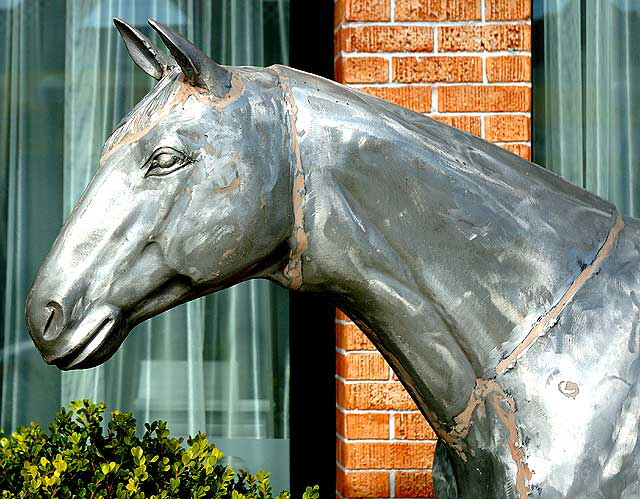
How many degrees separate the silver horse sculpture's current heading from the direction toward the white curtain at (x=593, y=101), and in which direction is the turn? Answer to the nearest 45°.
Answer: approximately 135° to its right

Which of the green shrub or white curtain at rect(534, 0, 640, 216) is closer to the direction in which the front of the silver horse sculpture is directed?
the green shrub

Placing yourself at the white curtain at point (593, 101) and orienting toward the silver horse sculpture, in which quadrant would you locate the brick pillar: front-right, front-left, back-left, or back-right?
front-right

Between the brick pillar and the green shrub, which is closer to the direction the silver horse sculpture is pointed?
the green shrub

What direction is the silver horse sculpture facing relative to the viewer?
to the viewer's left

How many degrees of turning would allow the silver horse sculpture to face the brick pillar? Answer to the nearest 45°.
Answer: approximately 90° to its right

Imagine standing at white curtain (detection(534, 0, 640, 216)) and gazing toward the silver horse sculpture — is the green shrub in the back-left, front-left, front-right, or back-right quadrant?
front-right
